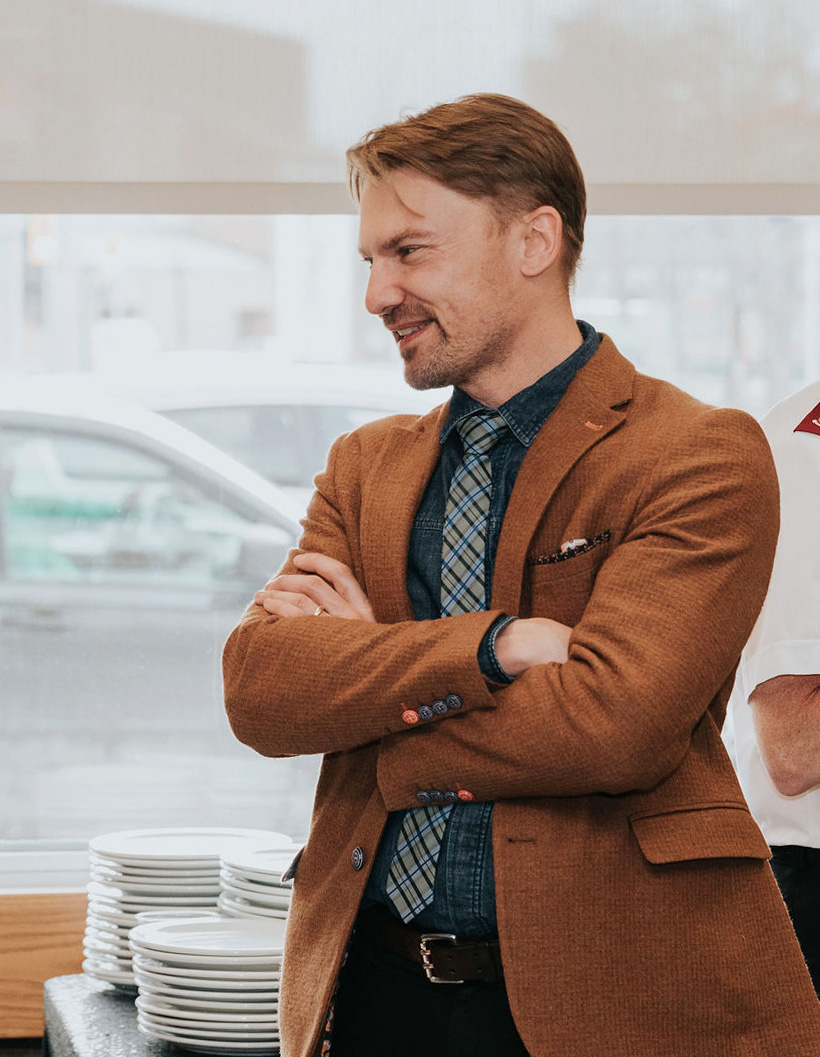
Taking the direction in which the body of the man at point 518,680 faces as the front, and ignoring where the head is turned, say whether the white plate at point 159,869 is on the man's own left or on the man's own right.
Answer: on the man's own right

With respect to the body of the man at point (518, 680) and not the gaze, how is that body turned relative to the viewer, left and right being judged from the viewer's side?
facing the viewer and to the left of the viewer

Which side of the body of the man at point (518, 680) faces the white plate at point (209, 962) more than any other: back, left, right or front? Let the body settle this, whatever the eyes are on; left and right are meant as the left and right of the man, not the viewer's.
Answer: right

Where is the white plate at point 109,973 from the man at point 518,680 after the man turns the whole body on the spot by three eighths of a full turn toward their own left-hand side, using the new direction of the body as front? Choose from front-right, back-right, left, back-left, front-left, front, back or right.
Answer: back-left

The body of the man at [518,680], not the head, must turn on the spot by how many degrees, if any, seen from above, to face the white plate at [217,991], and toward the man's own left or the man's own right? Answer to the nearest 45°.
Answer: approximately 90° to the man's own right

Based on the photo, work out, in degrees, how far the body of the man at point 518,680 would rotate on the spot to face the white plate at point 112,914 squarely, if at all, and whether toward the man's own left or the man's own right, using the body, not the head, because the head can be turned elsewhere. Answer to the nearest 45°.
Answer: approximately 90° to the man's own right

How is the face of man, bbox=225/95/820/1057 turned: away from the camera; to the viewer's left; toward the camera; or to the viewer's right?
to the viewer's left

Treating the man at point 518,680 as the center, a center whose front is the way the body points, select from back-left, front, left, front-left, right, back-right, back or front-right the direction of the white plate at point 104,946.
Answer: right

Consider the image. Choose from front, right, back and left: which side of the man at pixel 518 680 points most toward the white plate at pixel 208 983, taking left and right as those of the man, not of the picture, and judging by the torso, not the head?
right

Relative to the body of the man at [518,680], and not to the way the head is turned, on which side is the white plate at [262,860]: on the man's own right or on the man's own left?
on the man's own right

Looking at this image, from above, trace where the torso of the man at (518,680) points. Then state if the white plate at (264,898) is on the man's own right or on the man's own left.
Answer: on the man's own right
